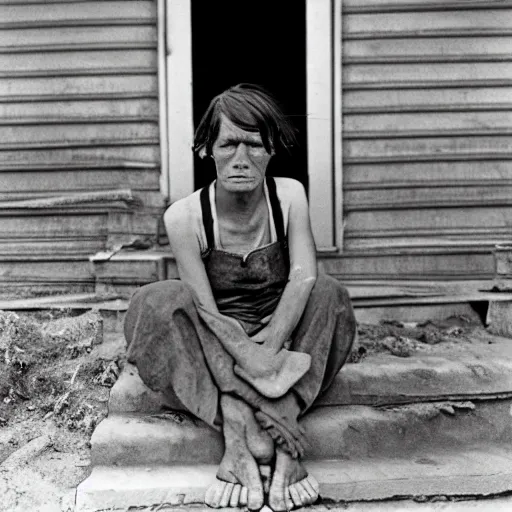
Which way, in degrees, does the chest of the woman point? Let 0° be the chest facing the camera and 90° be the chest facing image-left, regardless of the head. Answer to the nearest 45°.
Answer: approximately 0°
